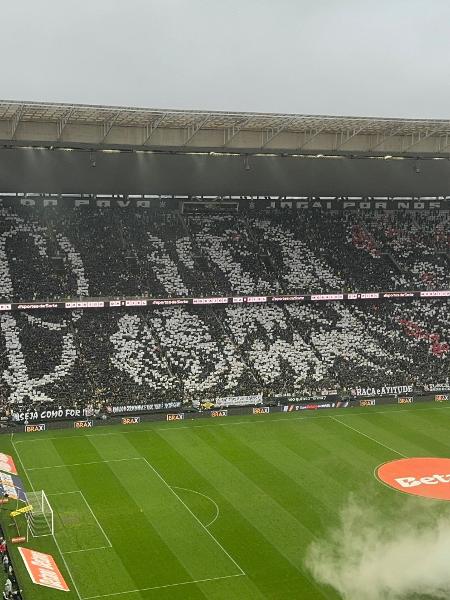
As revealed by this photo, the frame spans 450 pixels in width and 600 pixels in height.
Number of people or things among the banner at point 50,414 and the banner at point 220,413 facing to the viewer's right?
0

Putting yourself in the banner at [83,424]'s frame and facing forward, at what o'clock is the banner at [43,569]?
the banner at [43,569] is roughly at 12 o'clock from the banner at [83,424].

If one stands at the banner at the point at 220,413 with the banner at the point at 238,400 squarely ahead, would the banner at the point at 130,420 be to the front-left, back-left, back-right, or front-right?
back-left

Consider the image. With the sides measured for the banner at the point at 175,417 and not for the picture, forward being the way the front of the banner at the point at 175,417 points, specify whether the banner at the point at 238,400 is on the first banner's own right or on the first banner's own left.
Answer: on the first banner's own left

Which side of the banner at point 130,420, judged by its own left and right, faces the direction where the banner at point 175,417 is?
left

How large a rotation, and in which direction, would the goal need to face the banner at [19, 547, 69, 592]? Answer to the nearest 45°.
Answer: approximately 90° to its right

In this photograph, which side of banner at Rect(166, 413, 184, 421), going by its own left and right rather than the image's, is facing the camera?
front

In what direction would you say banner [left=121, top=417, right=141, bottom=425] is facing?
toward the camera

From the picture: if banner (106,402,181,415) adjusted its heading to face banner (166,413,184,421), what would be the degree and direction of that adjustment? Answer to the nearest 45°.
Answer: approximately 90° to its left

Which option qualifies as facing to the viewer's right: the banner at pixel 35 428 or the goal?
the goal

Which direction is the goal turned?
to the viewer's right

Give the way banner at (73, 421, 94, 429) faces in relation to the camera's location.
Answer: facing the viewer

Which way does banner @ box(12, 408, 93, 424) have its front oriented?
toward the camera

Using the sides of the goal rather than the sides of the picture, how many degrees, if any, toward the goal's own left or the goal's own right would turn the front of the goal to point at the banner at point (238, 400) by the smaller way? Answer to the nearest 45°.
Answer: approximately 45° to the goal's own left

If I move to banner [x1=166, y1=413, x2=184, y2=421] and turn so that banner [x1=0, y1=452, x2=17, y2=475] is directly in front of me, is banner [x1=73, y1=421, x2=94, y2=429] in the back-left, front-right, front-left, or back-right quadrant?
front-right
